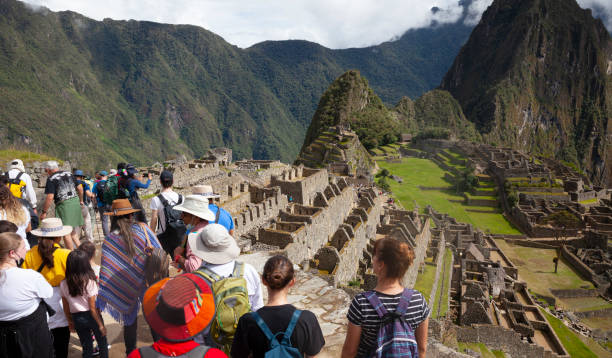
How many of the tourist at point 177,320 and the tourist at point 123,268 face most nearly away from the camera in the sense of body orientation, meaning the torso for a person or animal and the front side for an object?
2

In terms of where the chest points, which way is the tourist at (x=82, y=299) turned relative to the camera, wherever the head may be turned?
away from the camera

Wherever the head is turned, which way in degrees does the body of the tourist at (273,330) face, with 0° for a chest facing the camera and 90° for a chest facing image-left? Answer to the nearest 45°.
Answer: approximately 180°

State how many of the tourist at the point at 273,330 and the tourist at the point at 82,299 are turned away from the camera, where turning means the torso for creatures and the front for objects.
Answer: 2

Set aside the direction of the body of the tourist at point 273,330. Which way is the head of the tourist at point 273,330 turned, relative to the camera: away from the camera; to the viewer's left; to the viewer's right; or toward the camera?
away from the camera

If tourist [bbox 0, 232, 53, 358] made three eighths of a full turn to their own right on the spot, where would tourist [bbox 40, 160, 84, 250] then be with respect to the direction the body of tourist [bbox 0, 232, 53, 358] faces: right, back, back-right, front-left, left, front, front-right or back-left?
back

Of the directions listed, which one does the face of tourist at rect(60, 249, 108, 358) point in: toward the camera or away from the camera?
away from the camera

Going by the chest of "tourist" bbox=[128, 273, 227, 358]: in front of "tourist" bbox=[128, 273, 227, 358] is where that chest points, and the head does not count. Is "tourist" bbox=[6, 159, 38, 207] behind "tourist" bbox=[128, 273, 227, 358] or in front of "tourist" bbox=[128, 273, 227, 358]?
in front

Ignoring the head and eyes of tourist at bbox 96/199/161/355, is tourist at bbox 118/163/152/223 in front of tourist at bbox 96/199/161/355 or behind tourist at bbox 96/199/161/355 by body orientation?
in front

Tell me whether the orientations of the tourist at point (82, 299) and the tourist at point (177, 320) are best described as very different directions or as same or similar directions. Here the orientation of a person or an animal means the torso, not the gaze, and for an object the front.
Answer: same or similar directions

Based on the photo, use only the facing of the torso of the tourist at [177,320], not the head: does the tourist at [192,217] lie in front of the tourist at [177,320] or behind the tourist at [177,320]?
in front

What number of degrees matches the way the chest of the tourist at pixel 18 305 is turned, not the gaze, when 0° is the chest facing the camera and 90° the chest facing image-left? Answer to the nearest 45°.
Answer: approximately 225°

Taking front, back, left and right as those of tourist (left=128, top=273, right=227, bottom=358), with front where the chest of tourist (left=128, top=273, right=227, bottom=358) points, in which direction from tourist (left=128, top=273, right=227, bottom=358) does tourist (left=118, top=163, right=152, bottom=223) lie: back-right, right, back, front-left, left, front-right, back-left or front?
front

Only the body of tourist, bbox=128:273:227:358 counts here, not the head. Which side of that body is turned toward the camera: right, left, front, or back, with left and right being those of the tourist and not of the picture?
back

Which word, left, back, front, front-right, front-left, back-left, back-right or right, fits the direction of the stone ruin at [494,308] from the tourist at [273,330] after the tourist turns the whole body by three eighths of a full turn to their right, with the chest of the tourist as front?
left

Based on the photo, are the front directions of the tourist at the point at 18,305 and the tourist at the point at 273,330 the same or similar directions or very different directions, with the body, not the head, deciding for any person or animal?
same or similar directions

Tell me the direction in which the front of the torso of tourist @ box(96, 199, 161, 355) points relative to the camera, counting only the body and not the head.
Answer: away from the camera
